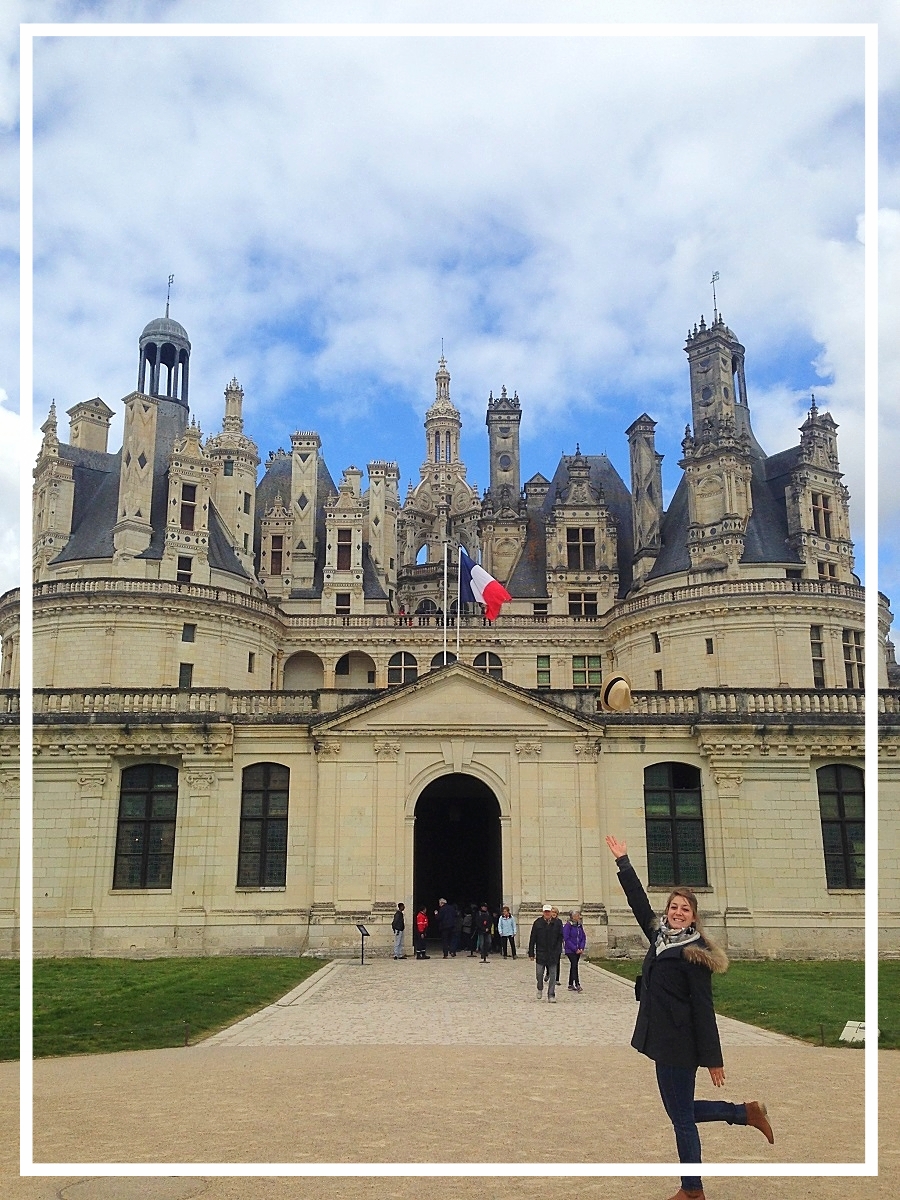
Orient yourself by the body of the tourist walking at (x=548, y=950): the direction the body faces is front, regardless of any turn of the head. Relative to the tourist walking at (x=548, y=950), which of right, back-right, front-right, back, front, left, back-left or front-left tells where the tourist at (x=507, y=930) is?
back

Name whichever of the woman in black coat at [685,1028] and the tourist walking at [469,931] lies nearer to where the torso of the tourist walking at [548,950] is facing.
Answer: the woman in black coat

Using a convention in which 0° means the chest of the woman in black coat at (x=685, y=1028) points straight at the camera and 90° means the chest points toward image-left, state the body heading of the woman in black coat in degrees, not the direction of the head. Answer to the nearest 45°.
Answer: approximately 45°

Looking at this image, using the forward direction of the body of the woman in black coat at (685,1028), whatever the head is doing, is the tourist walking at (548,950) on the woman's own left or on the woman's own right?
on the woman's own right

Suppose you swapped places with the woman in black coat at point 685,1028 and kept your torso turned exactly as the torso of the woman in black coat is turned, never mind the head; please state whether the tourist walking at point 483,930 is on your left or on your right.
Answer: on your right

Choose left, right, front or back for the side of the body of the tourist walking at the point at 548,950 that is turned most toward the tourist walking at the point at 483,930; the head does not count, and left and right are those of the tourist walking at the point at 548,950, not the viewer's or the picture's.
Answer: back

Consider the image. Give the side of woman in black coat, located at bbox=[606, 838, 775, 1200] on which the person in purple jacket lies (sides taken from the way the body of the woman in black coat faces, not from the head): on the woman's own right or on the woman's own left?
on the woman's own right

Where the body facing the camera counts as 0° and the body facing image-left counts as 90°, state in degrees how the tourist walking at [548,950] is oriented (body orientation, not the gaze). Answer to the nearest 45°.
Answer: approximately 0°
